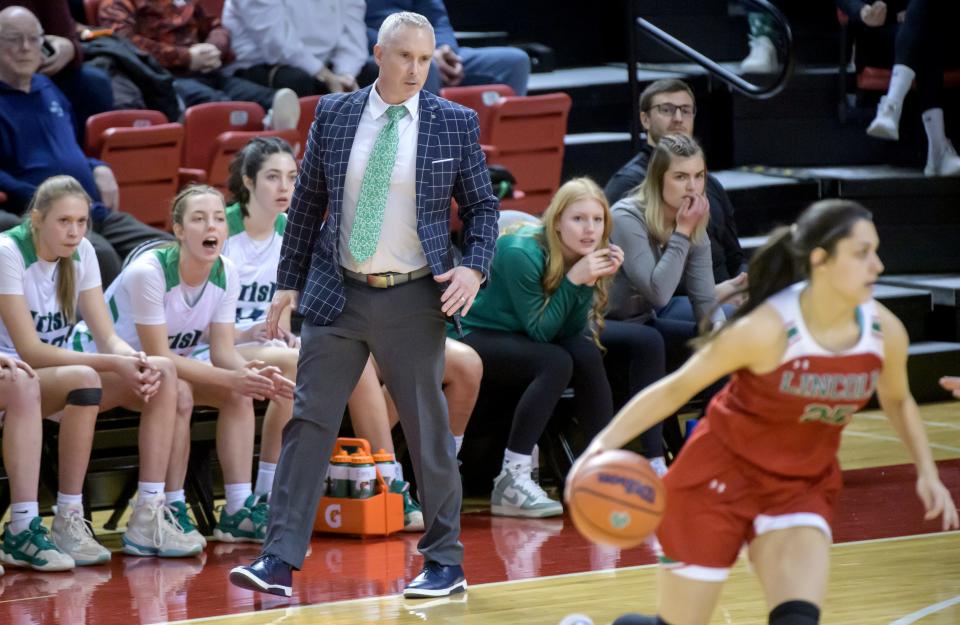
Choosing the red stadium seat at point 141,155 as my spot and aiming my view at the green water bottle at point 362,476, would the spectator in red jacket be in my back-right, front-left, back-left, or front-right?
back-left

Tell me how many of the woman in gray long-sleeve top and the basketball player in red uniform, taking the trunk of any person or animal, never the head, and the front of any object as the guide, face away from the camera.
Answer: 0

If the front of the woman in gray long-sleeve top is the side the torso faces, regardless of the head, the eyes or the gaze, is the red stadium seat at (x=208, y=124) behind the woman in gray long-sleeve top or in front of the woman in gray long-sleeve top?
behind

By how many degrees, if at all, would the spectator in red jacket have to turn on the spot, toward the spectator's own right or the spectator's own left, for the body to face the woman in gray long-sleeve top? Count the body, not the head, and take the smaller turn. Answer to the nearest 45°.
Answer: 0° — they already face them

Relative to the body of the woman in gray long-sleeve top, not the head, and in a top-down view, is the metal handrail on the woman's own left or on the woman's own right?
on the woman's own left

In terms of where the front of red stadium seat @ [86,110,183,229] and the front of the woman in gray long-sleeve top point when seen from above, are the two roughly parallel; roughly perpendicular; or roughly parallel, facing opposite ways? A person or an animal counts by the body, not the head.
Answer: roughly parallel

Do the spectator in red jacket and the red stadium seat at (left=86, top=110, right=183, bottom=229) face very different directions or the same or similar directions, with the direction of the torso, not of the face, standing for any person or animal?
same or similar directions

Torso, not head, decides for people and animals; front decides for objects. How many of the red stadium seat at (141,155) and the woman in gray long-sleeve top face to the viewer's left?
0

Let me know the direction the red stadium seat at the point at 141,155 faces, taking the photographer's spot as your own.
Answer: facing the viewer and to the right of the viewer

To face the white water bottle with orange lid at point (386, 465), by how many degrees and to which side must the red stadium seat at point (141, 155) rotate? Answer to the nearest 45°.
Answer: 0° — it already faces it

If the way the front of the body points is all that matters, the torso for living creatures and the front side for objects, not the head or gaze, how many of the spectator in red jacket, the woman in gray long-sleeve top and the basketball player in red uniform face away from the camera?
0

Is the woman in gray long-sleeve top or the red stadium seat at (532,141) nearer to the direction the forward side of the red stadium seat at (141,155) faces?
the woman in gray long-sleeve top
